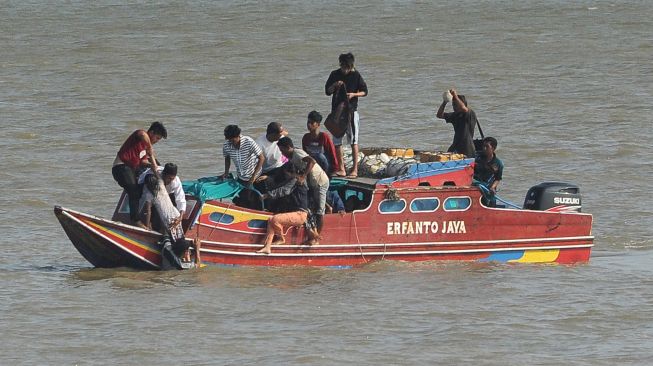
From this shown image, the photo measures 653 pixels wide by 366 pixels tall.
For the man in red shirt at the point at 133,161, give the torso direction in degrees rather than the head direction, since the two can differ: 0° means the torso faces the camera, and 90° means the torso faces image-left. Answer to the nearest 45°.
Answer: approximately 270°

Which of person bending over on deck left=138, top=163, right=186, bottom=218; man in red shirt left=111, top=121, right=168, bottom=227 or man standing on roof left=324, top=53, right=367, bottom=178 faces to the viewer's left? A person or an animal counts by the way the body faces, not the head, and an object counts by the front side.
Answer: the person bending over on deck

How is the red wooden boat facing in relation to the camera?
to the viewer's left
